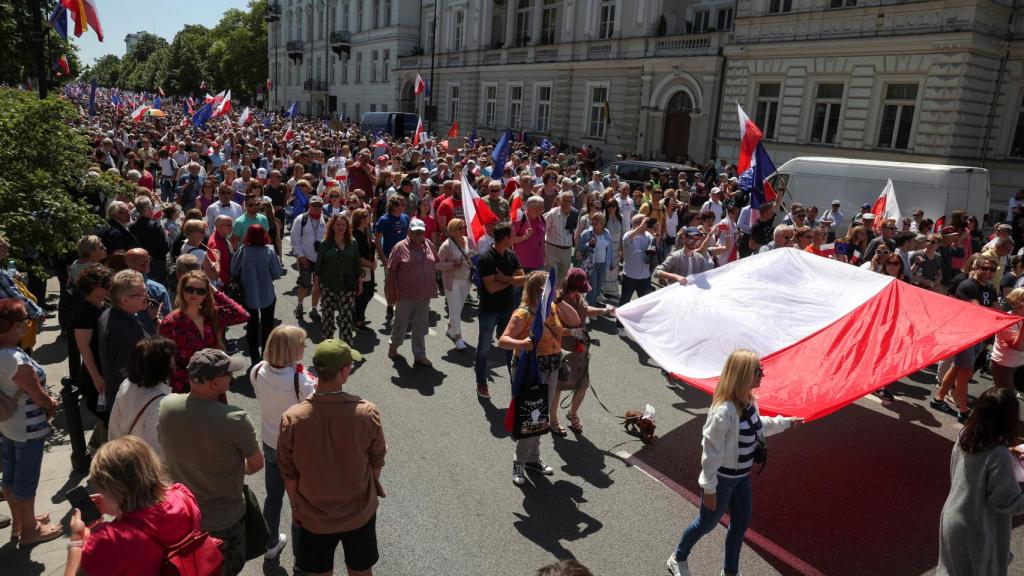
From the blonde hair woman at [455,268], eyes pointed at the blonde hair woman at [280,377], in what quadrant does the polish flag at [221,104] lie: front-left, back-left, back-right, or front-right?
back-right

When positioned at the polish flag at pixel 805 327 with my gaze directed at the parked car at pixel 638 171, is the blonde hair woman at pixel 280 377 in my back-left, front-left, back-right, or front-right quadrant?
back-left

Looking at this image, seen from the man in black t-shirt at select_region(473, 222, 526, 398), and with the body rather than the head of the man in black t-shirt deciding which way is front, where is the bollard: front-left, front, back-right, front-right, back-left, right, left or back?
right

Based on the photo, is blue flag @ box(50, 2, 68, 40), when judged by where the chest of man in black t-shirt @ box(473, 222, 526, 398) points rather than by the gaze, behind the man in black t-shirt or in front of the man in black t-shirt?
behind

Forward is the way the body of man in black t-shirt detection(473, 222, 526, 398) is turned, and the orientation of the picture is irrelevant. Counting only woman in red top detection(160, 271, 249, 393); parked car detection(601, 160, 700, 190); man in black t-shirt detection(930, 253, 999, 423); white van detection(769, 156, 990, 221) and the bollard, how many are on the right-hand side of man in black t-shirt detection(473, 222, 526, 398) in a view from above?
2

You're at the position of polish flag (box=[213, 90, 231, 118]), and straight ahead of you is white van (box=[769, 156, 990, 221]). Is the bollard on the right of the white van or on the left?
right

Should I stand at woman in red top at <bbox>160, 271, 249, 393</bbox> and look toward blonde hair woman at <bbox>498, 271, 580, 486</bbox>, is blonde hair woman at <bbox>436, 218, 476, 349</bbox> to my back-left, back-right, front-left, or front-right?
front-left

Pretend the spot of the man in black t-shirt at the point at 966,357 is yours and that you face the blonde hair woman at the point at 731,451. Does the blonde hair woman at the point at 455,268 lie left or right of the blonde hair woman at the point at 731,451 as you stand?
right

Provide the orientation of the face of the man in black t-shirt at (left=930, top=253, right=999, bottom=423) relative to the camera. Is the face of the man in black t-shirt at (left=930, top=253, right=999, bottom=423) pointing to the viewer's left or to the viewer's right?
to the viewer's left

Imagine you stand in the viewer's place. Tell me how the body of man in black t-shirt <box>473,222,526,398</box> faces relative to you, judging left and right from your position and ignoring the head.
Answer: facing the viewer and to the right of the viewer

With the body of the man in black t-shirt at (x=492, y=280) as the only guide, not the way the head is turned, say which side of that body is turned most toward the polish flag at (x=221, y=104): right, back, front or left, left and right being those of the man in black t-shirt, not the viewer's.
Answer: back

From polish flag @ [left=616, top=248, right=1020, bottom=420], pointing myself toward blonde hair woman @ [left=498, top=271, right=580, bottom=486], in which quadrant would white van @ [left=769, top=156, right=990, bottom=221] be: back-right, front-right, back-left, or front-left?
back-right

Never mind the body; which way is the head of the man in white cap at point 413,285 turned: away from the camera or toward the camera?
toward the camera

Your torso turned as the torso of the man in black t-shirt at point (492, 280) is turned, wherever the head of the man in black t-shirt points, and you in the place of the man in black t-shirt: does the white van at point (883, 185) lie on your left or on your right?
on your left

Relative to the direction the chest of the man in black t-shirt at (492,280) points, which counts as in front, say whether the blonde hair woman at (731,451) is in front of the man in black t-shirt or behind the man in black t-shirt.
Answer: in front
